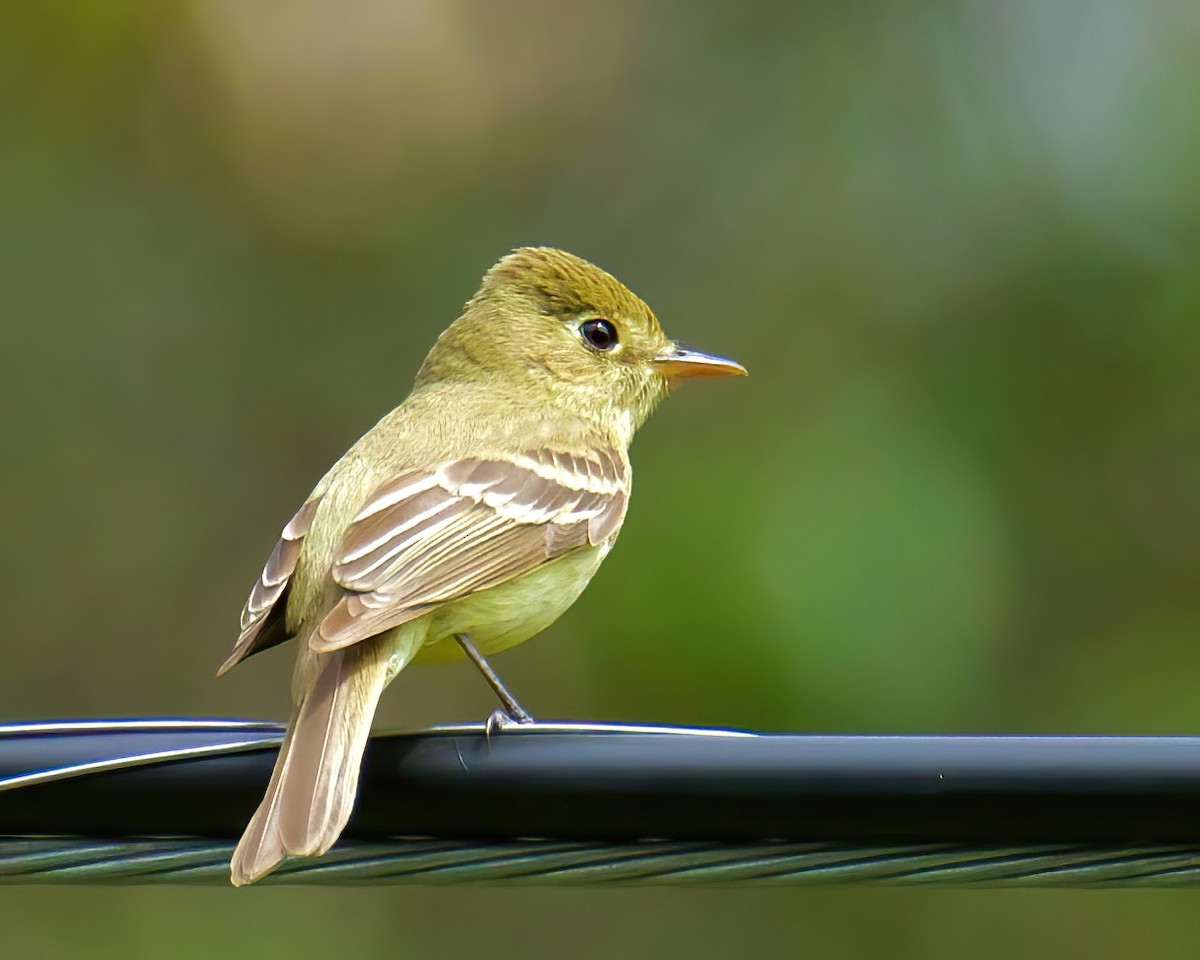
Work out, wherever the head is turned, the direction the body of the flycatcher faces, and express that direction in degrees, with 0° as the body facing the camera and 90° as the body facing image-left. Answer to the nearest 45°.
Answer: approximately 225°
